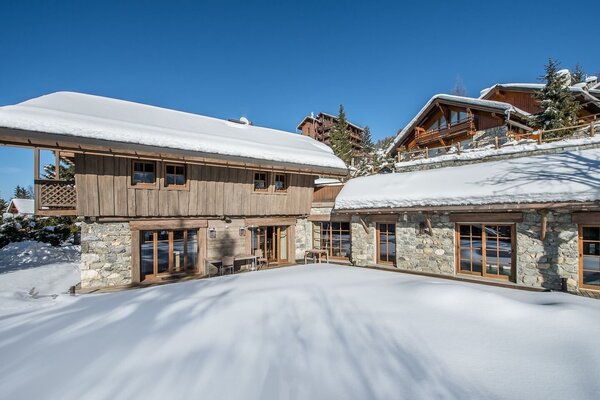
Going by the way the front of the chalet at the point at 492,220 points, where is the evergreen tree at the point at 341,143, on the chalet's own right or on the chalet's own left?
on the chalet's own right

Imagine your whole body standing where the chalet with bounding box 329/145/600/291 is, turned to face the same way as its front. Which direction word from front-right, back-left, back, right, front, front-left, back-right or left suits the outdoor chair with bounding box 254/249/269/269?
front-right

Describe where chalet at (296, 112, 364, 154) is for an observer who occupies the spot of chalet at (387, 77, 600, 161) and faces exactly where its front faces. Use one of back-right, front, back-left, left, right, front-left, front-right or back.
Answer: right

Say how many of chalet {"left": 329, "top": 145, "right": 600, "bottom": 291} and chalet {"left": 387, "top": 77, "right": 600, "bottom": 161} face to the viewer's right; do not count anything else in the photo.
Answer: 0

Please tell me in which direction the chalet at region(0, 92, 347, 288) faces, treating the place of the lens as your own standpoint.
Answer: facing the viewer and to the right of the viewer

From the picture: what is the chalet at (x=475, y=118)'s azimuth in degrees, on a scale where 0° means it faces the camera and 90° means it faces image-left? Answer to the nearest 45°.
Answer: approximately 45°

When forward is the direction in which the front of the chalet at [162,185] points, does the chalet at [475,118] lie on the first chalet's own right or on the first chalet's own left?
on the first chalet's own left

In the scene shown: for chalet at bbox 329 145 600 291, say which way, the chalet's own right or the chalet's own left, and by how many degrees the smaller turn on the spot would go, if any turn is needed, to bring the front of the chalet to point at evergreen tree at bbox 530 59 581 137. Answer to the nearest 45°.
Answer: approximately 135° to the chalet's own right

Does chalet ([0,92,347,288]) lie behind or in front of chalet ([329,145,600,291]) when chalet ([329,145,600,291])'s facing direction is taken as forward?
in front

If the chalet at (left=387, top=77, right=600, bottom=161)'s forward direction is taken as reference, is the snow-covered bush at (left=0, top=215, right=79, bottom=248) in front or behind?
in front

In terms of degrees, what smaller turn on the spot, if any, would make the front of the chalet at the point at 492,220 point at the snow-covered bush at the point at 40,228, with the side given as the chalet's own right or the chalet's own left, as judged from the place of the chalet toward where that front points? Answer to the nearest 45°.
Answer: approximately 45° to the chalet's own right
